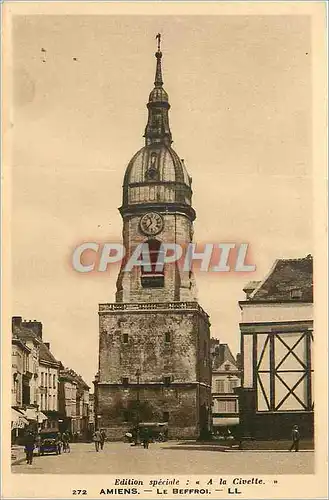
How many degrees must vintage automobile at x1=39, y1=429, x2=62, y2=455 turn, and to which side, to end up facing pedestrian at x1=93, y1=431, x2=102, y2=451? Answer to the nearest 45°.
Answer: approximately 135° to its left

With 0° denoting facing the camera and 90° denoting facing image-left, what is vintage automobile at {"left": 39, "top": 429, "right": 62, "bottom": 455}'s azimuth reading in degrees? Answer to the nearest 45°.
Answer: approximately 0°

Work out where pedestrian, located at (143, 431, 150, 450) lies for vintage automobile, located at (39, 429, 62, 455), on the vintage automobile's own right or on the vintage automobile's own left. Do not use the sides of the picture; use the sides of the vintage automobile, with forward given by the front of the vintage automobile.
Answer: on the vintage automobile's own left
